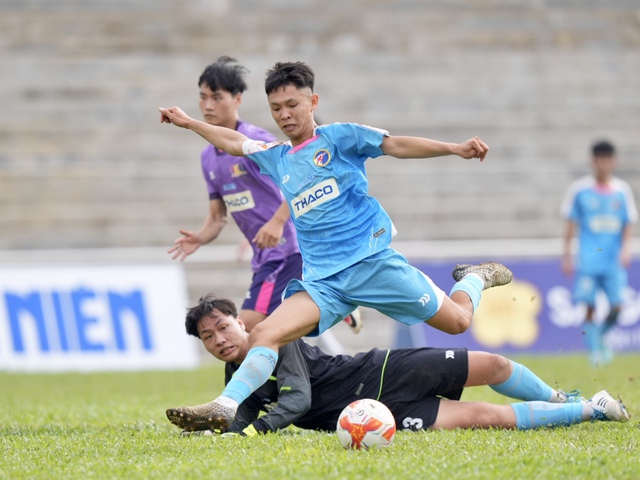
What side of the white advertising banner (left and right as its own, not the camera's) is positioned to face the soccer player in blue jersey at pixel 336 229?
front

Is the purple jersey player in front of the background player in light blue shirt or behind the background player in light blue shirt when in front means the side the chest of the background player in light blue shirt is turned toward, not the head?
in front

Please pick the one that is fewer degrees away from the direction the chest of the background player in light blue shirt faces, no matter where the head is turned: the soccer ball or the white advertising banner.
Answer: the soccer ball

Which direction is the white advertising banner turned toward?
toward the camera

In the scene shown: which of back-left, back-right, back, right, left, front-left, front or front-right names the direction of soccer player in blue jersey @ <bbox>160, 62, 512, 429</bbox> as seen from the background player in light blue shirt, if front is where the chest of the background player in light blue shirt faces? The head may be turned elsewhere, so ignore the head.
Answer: front

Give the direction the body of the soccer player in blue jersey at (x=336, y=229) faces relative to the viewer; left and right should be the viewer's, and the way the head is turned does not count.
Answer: facing the viewer and to the left of the viewer

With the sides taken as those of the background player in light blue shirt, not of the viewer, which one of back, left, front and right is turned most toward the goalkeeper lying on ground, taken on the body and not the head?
front

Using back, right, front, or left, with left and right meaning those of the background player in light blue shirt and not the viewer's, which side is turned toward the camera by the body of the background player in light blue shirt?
front

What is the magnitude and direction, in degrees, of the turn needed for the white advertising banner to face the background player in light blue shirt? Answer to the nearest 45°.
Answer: approximately 90° to its left

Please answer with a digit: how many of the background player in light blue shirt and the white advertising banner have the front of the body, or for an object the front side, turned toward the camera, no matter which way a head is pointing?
2

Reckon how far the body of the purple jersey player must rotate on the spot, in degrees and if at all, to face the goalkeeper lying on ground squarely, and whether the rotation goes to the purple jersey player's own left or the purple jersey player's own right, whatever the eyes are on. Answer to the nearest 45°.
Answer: approximately 45° to the purple jersey player's own left

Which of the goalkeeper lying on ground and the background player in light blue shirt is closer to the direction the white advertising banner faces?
the goalkeeper lying on ground

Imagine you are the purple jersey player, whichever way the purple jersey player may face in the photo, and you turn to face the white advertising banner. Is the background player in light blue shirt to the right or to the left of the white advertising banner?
right
